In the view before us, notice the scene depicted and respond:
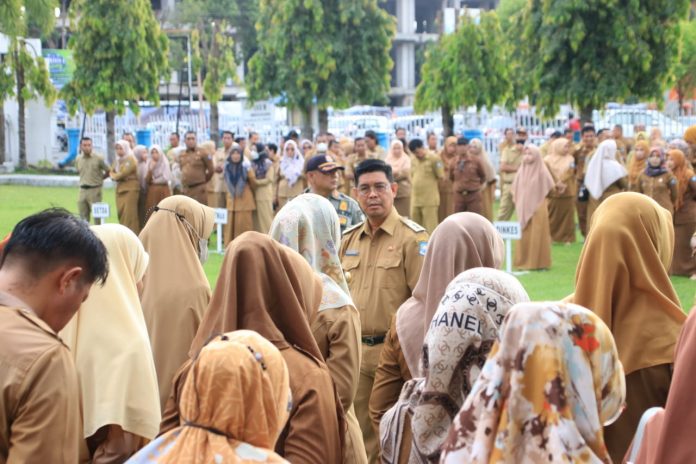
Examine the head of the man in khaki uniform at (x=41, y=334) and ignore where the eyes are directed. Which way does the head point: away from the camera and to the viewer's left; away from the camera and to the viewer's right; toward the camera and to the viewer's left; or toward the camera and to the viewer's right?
away from the camera and to the viewer's right

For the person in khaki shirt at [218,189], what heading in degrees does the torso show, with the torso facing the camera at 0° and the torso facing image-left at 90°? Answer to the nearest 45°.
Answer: approximately 315°

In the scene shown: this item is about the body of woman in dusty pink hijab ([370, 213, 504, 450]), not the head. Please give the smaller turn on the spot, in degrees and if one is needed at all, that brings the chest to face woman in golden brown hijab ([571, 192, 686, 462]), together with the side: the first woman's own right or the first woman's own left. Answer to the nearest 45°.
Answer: approximately 45° to the first woman's own right

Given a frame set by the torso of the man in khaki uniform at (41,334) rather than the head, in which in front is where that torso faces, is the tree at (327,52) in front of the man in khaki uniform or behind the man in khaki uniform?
in front

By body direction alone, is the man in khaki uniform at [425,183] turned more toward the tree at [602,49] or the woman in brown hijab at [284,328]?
the woman in brown hijab

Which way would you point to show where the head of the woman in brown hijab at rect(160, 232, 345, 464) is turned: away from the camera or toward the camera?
away from the camera

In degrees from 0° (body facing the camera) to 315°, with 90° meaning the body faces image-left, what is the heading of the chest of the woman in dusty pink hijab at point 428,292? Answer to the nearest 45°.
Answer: approximately 225°

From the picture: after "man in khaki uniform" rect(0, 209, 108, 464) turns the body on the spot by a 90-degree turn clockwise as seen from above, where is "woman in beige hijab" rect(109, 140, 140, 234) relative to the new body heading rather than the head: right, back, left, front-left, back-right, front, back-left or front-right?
back-left

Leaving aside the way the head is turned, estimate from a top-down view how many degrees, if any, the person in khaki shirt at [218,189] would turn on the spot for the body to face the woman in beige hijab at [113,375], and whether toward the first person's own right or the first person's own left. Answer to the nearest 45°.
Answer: approximately 45° to the first person's own right

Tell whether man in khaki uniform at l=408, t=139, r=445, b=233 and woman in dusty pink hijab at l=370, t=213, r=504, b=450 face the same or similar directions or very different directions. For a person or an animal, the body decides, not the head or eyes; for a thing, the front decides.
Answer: very different directions

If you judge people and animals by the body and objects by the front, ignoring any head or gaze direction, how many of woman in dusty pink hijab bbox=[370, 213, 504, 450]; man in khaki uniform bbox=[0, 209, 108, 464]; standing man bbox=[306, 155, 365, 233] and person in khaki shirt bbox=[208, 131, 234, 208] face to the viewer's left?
0

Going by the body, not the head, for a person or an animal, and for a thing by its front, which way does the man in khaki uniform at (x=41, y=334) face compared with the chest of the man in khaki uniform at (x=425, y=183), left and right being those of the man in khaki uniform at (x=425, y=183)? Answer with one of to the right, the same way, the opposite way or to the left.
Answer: the opposite way

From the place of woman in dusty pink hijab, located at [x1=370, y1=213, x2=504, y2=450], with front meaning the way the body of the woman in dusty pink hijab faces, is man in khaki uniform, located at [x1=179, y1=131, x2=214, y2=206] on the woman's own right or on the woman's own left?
on the woman's own left

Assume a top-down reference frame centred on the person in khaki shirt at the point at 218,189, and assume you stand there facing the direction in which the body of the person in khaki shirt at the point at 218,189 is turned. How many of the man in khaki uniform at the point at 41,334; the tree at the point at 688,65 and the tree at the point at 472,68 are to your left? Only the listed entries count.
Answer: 2

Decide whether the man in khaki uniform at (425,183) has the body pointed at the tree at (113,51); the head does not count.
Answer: no

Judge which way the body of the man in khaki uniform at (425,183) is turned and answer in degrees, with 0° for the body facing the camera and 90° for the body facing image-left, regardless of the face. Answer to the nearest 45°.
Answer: approximately 45°

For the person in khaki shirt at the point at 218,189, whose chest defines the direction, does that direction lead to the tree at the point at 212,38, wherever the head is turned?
no

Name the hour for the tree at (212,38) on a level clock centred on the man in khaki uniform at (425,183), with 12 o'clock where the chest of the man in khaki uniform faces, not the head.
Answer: The tree is roughly at 4 o'clock from the man in khaki uniform.

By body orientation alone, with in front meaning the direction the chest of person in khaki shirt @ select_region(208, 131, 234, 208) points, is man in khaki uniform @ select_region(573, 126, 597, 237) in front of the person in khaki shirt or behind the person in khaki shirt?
in front

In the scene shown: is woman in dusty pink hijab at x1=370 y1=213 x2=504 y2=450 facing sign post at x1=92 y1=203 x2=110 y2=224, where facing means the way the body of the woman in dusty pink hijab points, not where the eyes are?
no
